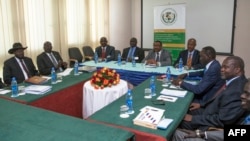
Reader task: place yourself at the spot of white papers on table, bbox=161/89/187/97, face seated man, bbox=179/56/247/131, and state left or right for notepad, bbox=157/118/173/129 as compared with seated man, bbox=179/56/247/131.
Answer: right

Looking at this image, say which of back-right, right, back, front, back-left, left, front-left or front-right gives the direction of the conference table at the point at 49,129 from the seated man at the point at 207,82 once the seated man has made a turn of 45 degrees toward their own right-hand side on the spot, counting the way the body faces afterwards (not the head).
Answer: left

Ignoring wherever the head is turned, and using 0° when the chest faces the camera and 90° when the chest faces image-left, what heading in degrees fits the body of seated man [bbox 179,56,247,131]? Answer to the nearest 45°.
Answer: approximately 90°

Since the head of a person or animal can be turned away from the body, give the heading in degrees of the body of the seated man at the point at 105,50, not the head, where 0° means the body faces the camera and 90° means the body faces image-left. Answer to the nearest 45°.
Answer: approximately 0°

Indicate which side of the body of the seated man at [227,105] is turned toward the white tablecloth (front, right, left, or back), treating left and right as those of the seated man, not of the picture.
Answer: front

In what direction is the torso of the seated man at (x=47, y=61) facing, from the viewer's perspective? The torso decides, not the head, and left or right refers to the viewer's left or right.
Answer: facing the viewer and to the right of the viewer

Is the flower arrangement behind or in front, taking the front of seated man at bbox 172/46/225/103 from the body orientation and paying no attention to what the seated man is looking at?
in front

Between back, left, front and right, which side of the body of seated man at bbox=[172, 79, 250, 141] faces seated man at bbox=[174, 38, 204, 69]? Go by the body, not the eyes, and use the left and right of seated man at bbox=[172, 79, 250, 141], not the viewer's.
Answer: right

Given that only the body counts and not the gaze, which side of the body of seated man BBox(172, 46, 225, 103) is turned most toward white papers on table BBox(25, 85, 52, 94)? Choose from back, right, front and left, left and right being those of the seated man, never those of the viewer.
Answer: front

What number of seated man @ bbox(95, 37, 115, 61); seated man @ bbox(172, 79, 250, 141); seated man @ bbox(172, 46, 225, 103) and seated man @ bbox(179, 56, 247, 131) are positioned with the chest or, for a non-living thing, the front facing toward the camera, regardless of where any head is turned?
1

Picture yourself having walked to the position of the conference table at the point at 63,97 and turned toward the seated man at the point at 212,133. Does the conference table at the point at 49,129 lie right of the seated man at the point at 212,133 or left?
right

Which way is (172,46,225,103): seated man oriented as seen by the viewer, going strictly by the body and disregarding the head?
to the viewer's left

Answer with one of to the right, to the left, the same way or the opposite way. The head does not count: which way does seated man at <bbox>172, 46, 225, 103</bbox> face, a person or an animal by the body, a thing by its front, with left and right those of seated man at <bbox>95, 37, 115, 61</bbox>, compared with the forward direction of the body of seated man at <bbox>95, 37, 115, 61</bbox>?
to the right

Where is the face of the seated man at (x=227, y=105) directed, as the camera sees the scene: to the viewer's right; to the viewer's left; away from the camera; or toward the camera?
to the viewer's left
